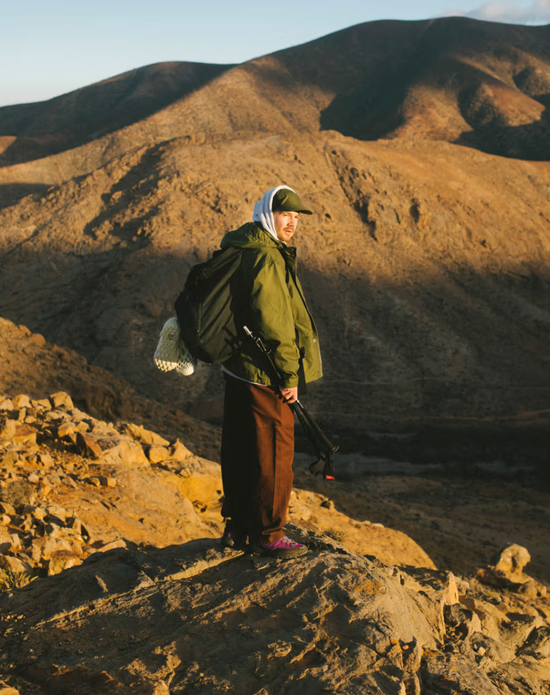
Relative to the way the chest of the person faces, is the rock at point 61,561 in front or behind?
behind

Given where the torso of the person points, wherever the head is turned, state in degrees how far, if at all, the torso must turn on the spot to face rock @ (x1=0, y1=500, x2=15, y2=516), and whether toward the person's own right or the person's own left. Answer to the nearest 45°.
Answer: approximately 135° to the person's own left

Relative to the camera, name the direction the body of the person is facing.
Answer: to the viewer's right

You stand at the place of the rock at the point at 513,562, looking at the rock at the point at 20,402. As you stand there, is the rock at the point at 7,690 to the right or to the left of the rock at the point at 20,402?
left

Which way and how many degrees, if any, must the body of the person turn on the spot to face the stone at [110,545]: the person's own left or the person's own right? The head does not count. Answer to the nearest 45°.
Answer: approximately 135° to the person's own left
